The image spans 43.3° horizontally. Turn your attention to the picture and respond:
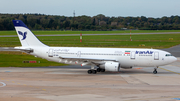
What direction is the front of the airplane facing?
to the viewer's right
